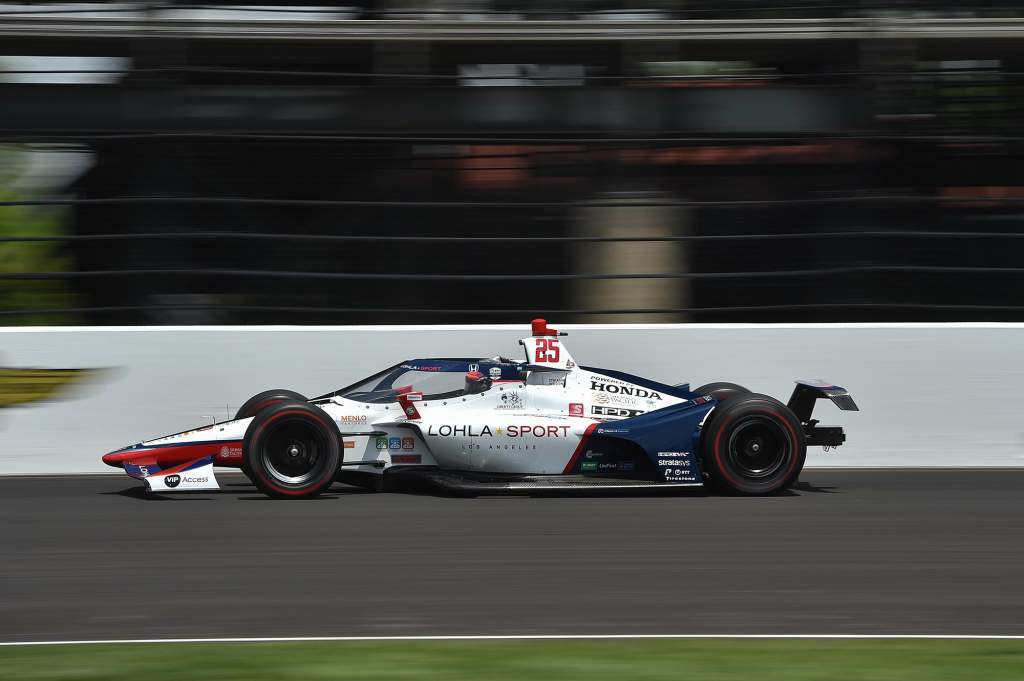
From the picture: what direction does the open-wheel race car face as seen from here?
to the viewer's left
